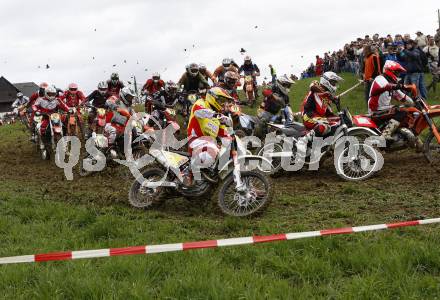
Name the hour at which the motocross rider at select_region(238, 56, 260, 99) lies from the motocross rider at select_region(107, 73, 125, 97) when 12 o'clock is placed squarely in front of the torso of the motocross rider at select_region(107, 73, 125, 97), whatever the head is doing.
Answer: the motocross rider at select_region(238, 56, 260, 99) is roughly at 8 o'clock from the motocross rider at select_region(107, 73, 125, 97).

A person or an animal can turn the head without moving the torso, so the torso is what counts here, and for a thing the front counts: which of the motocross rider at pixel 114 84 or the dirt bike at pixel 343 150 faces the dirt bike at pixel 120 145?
the motocross rider

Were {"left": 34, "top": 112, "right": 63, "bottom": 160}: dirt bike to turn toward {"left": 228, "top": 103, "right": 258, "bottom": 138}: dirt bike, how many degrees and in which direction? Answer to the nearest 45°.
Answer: approximately 45° to its left

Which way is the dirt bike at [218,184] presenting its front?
to the viewer's right
